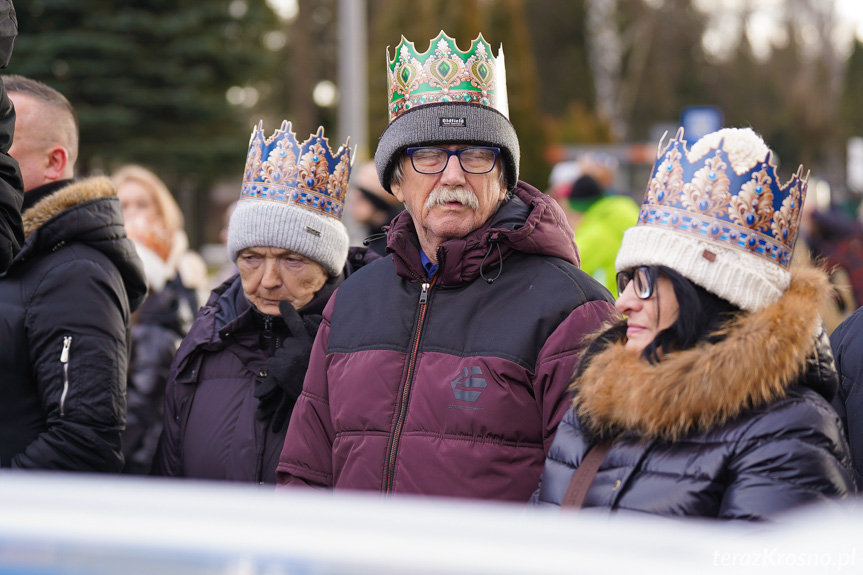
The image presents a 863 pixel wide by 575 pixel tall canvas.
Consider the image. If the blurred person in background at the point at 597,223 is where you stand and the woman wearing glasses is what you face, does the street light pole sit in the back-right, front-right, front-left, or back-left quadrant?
back-right

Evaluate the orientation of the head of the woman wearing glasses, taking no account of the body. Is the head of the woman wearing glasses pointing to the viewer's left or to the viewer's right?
to the viewer's left

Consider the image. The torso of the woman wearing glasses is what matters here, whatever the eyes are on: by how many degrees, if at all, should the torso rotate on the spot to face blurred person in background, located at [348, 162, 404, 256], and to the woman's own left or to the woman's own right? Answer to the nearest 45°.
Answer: approximately 90° to the woman's own right

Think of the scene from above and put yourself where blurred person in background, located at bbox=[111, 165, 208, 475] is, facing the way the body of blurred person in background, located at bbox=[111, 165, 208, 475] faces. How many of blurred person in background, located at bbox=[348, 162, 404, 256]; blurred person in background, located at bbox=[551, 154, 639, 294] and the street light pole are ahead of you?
0

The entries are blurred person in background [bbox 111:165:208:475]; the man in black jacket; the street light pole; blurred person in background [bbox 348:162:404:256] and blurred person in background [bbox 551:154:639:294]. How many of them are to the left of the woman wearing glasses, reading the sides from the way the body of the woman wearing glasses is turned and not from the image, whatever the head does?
0

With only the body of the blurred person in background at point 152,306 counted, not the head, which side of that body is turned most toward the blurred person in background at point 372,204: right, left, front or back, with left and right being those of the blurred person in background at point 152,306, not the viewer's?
back

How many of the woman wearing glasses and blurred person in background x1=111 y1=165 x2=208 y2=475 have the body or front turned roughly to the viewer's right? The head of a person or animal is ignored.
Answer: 0

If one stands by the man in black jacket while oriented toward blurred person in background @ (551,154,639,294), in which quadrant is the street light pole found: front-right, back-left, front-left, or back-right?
front-left

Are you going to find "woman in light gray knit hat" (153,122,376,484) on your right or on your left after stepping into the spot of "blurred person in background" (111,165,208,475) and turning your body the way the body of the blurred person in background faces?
on your left

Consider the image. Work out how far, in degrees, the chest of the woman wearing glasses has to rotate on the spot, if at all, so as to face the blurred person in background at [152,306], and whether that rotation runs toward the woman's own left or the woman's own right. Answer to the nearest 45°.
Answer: approximately 90° to the woman's own right
